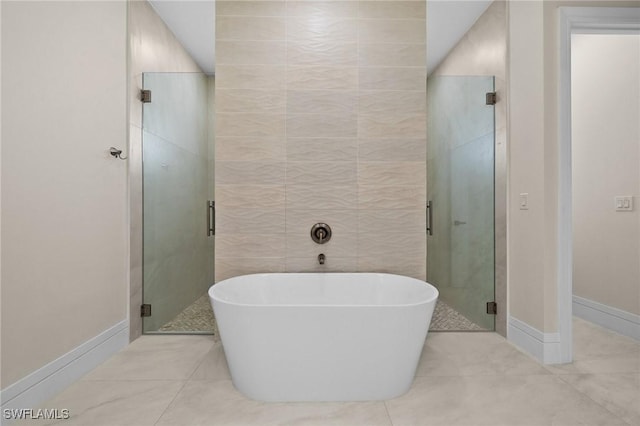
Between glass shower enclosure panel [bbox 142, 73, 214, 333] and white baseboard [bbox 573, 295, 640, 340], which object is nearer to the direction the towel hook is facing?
the white baseboard

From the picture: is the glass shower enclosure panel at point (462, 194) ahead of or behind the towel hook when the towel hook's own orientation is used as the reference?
ahead

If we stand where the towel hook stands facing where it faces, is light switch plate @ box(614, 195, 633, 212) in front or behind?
in front

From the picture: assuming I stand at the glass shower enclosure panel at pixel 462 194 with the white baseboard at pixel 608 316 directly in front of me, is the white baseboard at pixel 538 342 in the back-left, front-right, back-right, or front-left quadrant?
front-right

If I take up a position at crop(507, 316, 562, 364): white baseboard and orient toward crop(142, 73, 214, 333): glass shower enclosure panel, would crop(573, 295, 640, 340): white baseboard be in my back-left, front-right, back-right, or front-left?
back-right

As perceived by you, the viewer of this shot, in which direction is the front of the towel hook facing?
facing the viewer and to the right of the viewer

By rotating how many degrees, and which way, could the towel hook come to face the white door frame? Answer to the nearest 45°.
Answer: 0° — it already faces it

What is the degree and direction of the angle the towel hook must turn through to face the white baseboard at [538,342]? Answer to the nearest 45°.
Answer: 0° — it already faces it

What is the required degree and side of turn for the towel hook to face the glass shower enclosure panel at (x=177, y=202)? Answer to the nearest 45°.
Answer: approximately 90° to its left
